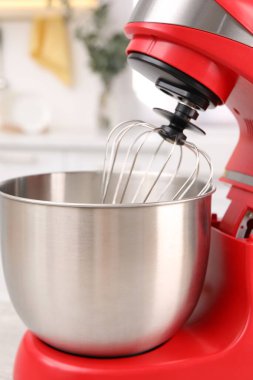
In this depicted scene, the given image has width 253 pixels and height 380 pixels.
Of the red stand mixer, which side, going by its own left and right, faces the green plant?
right

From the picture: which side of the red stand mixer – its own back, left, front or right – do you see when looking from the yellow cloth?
right

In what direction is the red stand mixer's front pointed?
to the viewer's left
